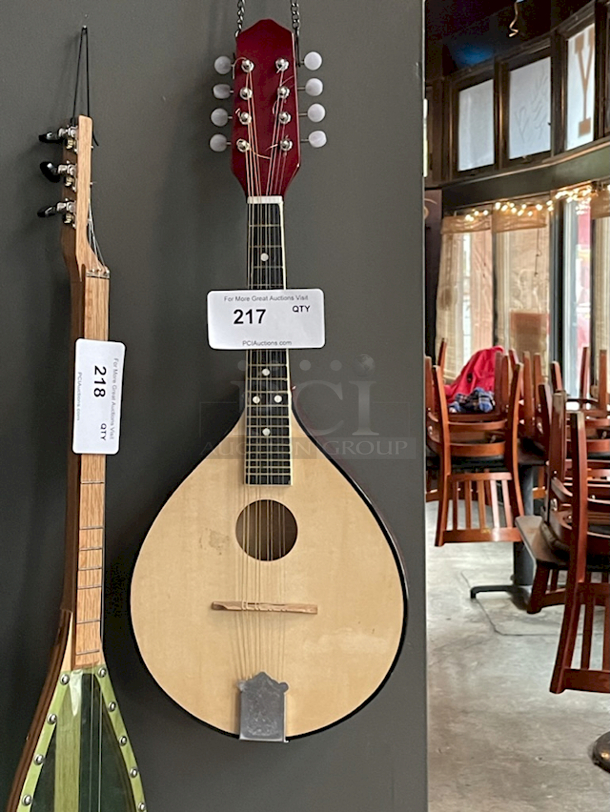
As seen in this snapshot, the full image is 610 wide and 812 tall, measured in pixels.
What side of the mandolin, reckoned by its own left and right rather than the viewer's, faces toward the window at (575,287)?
back

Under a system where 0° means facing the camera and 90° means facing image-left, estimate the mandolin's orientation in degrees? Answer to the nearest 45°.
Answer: approximately 0°

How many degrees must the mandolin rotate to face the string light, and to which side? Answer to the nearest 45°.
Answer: approximately 180°

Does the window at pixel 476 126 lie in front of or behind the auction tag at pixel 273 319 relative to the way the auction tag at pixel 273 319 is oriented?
behind

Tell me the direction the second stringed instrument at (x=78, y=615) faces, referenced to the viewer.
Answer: facing the viewer and to the right of the viewer

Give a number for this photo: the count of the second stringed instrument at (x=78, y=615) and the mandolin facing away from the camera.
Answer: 0

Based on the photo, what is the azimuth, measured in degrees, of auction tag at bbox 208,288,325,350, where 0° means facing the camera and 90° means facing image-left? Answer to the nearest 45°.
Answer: approximately 0°

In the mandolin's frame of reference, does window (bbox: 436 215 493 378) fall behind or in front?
behind
